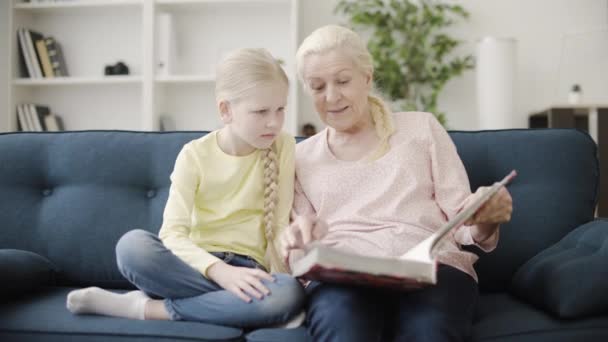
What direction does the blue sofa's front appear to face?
toward the camera

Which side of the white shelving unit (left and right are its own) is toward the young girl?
front

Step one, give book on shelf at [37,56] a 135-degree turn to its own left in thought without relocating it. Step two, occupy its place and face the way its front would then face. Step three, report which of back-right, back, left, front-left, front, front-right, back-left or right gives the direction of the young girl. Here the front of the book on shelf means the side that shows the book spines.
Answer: back-right

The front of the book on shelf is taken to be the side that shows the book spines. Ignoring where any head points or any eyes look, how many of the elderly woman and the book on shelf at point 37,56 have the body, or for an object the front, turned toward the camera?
2

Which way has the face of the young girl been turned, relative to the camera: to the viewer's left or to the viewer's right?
to the viewer's right

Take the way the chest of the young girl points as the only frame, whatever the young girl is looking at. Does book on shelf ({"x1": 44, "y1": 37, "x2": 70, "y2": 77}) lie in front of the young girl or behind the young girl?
behind

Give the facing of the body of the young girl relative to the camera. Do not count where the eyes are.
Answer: toward the camera

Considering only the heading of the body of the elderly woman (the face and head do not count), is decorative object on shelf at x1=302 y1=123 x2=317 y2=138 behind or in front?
behind

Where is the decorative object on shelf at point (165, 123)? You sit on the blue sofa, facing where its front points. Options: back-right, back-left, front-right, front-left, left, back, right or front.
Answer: back
